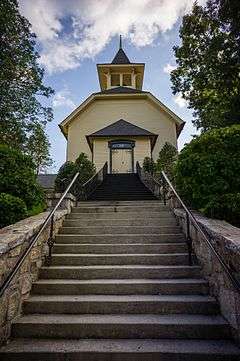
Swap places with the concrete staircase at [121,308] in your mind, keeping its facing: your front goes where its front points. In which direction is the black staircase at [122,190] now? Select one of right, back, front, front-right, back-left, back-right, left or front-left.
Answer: back

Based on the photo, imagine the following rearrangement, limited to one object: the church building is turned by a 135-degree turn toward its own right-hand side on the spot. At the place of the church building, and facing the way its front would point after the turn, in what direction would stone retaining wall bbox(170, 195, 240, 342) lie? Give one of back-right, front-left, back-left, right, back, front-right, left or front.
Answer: back-left

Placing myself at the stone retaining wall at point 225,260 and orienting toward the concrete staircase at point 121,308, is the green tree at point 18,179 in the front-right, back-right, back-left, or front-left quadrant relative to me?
front-right

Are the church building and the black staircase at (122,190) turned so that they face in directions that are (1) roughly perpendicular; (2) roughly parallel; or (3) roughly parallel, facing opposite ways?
roughly parallel

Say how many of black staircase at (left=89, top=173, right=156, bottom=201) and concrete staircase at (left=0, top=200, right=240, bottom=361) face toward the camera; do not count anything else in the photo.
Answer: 2

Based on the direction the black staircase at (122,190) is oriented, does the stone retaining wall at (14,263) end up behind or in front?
in front

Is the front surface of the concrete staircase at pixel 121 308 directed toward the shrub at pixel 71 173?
no

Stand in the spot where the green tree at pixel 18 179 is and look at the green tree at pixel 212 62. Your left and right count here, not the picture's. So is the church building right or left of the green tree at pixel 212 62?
left

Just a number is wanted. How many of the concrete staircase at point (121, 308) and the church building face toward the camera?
2

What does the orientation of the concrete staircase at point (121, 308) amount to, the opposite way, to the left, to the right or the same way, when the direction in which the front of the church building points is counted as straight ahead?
the same way

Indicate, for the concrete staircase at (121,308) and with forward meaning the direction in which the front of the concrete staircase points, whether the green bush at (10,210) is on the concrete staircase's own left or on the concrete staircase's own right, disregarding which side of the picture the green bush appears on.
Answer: on the concrete staircase's own right

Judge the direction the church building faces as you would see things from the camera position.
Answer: facing the viewer

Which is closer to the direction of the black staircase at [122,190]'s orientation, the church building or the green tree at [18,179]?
the green tree

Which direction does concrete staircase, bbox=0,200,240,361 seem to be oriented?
toward the camera

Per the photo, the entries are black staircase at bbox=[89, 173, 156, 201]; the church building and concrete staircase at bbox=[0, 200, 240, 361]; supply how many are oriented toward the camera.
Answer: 3
